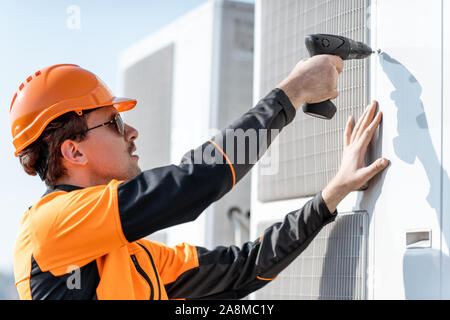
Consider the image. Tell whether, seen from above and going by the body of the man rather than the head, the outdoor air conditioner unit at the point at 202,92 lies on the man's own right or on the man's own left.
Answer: on the man's own left

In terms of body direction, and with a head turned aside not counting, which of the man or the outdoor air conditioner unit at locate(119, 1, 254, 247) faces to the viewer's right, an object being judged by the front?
the man

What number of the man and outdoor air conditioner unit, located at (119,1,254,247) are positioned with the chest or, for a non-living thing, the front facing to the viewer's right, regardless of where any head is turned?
1

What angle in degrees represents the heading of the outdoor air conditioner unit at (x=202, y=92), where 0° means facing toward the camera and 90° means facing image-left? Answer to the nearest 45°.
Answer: approximately 45°

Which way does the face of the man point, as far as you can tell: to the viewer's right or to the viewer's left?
to the viewer's right

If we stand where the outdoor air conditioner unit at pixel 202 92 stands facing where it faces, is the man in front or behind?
in front

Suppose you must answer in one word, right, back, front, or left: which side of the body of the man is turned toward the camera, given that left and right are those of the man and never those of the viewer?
right
